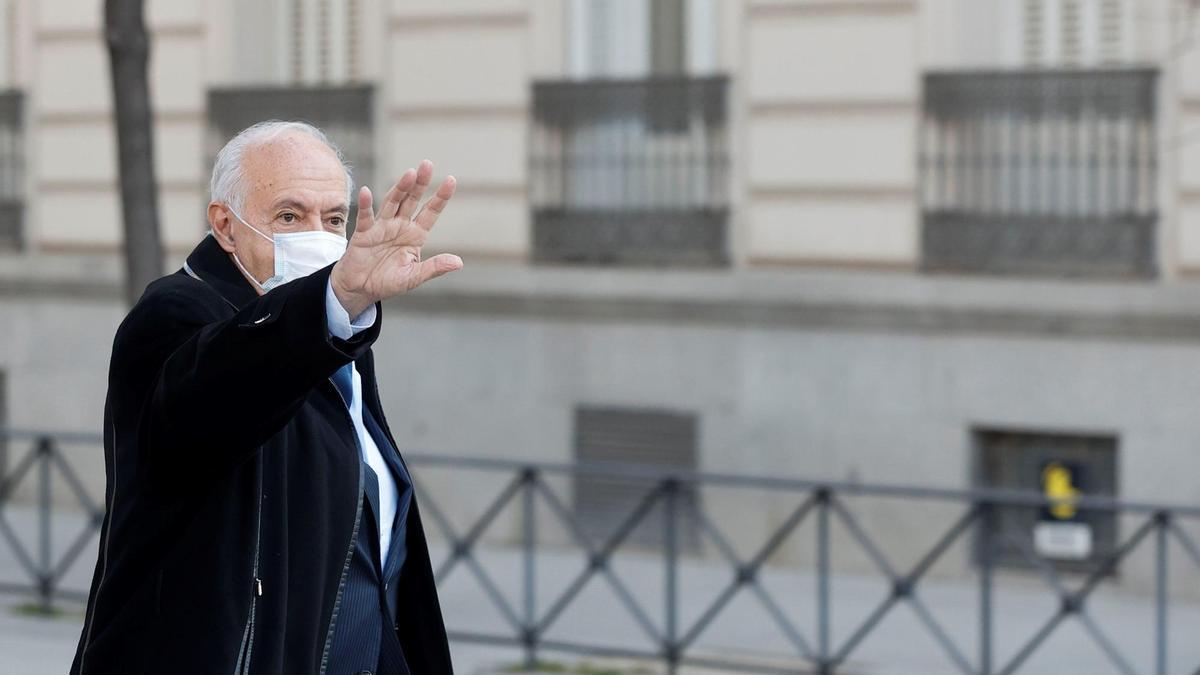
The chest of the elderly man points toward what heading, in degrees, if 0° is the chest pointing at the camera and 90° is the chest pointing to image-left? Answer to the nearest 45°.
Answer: approximately 315°

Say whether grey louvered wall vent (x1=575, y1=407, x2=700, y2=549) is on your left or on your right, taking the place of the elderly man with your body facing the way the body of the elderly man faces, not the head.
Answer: on your left

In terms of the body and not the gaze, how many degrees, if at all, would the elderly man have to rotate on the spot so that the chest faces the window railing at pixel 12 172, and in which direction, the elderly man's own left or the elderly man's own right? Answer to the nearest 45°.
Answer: approximately 135° to the elderly man's own left

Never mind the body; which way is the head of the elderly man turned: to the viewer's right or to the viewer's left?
to the viewer's right

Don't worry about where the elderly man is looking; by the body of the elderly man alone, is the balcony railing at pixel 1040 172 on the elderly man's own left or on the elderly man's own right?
on the elderly man's own left

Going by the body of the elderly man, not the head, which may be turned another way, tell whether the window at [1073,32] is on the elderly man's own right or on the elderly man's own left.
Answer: on the elderly man's own left

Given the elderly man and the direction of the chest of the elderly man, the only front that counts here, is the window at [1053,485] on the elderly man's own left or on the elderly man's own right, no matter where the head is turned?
on the elderly man's own left

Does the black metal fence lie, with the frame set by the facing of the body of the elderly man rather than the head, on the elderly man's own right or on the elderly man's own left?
on the elderly man's own left
